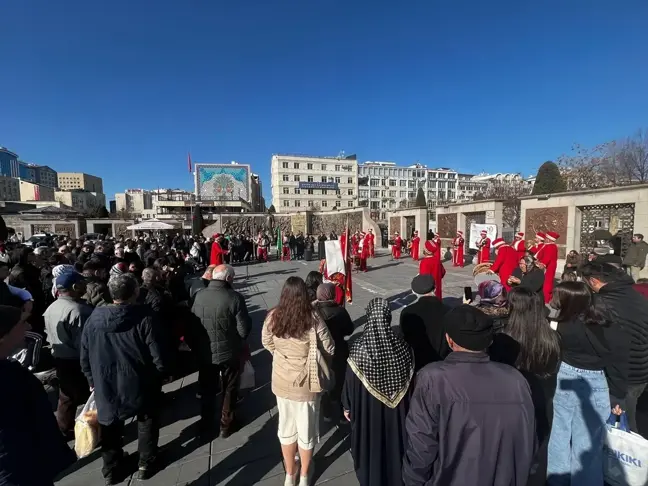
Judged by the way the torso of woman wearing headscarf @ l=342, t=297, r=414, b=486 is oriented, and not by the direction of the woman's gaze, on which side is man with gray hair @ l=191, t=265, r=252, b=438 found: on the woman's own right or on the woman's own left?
on the woman's own left

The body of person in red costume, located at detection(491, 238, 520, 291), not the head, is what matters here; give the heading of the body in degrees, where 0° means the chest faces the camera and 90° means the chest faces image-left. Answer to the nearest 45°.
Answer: approximately 90°

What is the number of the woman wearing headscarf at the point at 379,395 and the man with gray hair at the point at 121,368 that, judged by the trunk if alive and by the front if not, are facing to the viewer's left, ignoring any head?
0

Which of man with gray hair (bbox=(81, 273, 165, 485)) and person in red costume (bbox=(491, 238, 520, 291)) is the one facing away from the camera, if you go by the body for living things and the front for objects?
the man with gray hair

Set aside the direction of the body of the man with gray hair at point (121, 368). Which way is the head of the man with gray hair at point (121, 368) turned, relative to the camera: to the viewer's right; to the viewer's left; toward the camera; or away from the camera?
away from the camera

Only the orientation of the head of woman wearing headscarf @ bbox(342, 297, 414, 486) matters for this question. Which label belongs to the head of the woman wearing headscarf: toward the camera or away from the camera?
away from the camera

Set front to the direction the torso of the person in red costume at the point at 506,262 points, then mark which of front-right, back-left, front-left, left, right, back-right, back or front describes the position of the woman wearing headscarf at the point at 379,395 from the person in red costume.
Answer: left

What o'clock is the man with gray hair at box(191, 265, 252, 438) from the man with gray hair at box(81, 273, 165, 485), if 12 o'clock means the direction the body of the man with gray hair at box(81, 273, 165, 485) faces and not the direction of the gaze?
the man with gray hair at box(191, 265, 252, 438) is roughly at 3 o'clock from the man with gray hair at box(81, 273, 165, 485).

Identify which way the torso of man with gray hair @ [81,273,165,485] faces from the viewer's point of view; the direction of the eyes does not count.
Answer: away from the camera

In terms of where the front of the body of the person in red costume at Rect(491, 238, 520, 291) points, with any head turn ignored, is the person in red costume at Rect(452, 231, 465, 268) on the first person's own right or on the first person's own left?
on the first person's own right

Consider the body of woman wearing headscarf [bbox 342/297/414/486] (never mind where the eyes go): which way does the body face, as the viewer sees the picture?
away from the camera
